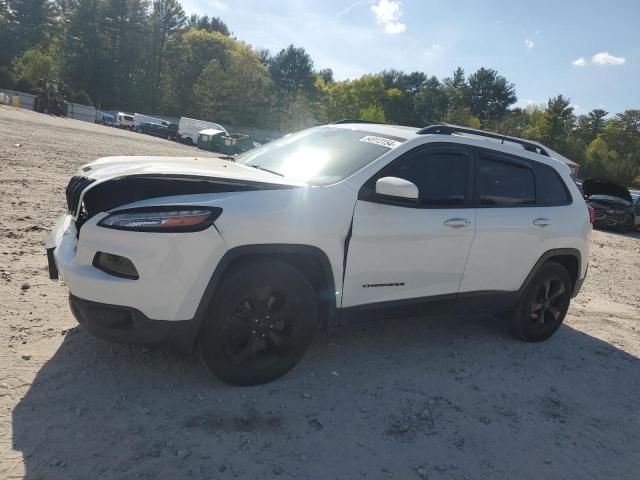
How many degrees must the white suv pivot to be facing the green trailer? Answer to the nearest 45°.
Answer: approximately 135° to its right

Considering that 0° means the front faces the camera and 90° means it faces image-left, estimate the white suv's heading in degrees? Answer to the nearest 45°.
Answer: approximately 45°

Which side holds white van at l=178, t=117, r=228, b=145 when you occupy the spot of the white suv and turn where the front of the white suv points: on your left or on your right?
on your right

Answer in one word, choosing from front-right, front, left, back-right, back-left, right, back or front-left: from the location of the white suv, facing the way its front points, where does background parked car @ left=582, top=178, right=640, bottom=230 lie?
back

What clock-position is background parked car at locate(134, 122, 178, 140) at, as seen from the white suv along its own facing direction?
The background parked car is roughly at 4 o'clock from the white suv.
